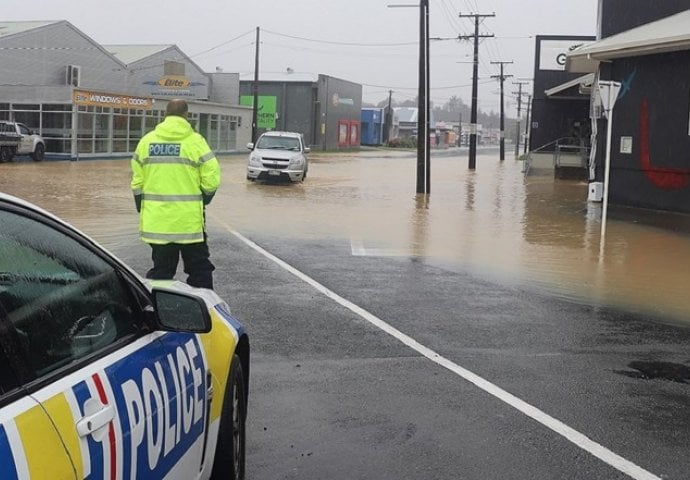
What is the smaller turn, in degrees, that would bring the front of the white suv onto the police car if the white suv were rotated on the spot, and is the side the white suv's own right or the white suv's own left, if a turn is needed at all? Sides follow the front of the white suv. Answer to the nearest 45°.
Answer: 0° — it already faces it

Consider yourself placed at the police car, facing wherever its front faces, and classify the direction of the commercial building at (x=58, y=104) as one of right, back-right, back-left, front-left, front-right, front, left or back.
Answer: front-left

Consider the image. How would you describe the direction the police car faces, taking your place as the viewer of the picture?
facing away from the viewer and to the right of the viewer

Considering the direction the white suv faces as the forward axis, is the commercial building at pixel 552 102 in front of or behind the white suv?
behind

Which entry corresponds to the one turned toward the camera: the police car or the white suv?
the white suv

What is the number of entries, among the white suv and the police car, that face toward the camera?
1

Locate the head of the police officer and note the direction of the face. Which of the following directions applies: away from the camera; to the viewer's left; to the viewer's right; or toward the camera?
away from the camera

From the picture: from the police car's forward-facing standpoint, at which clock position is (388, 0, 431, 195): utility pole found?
The utility pole is roughly at 11 o'clock from the police car.

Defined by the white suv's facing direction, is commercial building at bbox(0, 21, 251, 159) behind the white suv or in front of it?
behind

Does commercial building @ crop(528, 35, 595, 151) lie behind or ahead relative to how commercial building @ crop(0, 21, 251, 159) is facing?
ahead

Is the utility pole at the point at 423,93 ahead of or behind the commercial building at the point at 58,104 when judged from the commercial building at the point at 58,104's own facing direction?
ahead

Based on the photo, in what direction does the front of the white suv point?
toward the camera

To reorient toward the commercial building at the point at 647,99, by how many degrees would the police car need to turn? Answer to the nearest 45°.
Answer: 0° — it already faces it

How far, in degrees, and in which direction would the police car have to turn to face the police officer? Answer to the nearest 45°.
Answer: approximately 45° to its left
